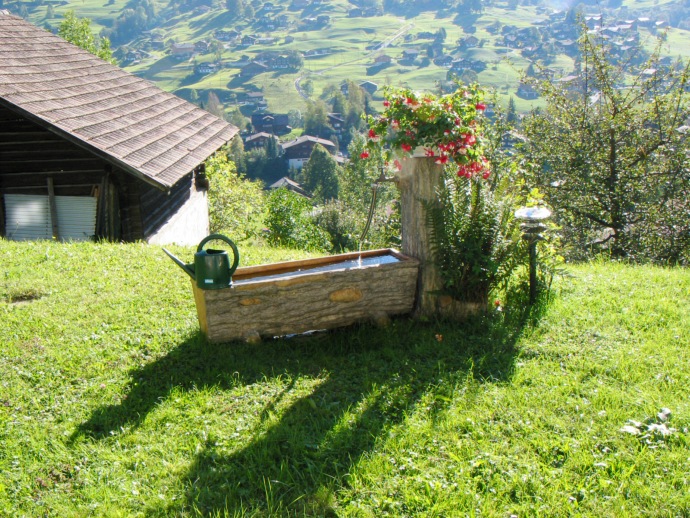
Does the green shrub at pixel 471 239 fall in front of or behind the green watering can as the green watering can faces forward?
behind

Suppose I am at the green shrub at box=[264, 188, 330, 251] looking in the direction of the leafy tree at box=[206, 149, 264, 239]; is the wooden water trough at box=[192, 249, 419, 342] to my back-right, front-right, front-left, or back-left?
back-left

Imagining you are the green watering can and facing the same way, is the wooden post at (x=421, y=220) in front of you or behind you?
behind

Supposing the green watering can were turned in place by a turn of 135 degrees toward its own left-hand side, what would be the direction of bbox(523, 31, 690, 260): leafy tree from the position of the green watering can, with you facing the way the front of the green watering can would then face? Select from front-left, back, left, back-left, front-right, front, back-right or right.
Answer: left

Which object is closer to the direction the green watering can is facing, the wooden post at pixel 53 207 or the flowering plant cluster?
the wooden post

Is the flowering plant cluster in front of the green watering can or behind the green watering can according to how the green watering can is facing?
behind

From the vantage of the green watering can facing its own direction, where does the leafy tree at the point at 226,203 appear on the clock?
The leafy tree is roughly at 3 o'clock from the green watering can.

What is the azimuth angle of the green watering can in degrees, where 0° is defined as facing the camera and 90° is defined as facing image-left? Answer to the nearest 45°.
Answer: approximately 90°
